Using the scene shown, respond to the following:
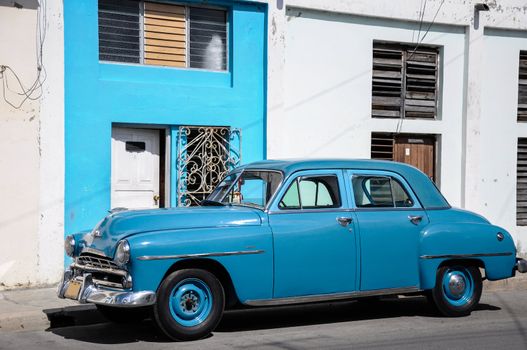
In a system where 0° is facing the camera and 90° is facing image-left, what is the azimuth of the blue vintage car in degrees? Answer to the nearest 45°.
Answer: approximately 45°

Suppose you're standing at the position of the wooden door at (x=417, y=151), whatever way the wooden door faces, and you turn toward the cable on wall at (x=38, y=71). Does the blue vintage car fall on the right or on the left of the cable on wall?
left

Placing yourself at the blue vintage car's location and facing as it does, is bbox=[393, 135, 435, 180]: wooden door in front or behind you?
behind

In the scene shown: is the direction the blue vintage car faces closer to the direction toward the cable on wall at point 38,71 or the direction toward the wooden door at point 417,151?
the cable on wall

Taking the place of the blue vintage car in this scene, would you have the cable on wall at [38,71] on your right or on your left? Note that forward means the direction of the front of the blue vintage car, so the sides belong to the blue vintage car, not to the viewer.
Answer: on your right
